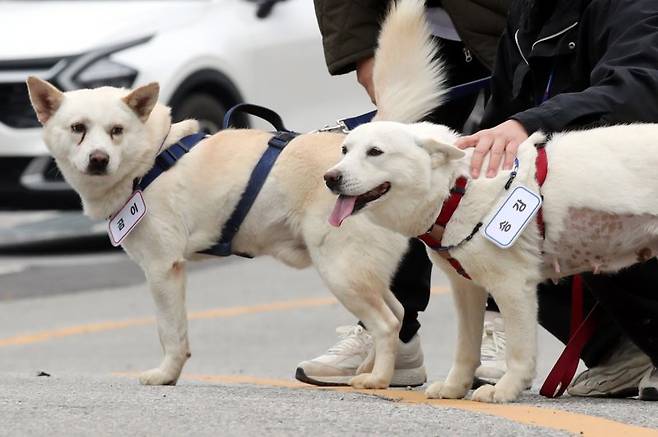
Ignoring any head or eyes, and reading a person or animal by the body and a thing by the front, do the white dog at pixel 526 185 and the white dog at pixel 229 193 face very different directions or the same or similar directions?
same or similar directions

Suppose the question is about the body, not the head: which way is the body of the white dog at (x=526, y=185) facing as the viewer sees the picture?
to the viewer's left

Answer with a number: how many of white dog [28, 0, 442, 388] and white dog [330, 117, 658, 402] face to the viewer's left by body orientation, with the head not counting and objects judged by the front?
2

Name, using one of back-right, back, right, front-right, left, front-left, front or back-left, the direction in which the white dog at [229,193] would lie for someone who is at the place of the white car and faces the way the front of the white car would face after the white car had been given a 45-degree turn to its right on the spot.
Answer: left

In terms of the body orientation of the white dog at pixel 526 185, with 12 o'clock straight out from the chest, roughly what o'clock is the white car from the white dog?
The white car is roughly at 2 o'clock from the white dog.

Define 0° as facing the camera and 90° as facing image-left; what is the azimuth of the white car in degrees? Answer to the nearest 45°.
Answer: approximately 45°

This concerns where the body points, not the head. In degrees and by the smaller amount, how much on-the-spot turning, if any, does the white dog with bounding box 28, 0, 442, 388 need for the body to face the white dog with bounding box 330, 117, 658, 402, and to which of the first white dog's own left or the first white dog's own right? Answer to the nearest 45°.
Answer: approximately 135° to the first white dog's own left

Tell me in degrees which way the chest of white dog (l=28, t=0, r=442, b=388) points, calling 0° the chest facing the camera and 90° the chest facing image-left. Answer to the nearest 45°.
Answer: approximately 90°
